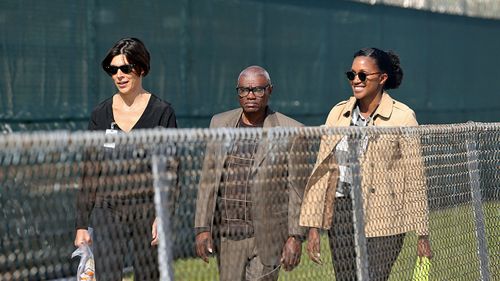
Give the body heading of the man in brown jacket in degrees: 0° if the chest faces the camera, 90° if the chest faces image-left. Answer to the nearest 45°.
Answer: approximately 0°

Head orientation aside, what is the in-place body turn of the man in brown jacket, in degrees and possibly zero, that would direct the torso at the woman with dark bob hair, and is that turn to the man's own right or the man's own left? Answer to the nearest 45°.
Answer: approximately 45° to the man's own right
